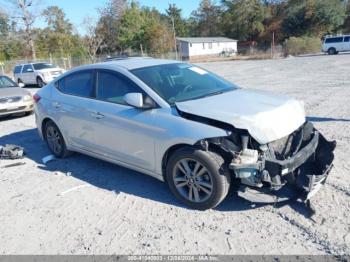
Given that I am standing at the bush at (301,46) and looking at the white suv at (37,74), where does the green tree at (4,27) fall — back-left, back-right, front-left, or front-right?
front-right

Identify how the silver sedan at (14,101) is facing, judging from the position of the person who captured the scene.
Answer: facing the viewer and to the right of the viewer

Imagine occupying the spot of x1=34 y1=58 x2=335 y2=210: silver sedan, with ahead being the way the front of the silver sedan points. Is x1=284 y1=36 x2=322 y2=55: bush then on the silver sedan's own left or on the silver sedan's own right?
on the silver sedan's own left

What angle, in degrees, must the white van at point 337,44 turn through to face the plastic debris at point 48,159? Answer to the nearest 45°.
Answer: approximately 90° to its right

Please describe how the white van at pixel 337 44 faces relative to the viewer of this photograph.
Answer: facing to the right of the viewer

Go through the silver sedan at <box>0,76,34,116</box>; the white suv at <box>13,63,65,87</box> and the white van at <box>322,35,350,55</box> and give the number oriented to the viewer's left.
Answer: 0

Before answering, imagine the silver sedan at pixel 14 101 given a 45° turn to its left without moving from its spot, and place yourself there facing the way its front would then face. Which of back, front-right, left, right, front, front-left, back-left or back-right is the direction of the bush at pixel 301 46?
front-left

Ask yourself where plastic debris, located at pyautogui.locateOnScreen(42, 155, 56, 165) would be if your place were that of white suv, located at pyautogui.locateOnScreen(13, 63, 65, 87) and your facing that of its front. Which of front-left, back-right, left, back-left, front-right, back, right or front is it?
front-right

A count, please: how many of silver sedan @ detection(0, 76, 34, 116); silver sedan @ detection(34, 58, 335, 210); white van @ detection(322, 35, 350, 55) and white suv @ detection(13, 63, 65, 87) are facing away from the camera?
0

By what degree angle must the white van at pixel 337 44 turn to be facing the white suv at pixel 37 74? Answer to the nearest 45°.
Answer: approximately 135° to its right

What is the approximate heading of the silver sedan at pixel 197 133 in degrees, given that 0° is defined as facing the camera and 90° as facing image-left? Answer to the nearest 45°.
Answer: approximately 315°
